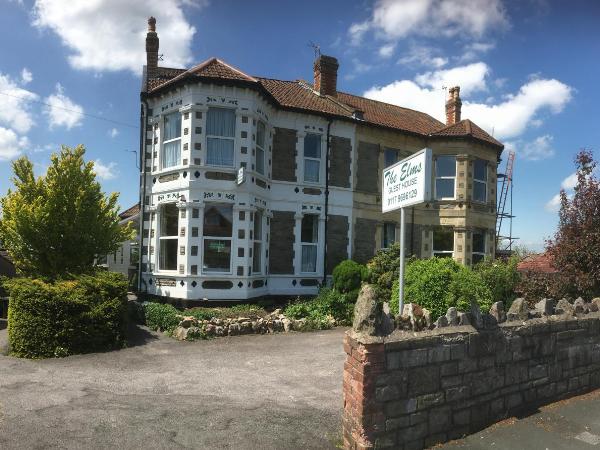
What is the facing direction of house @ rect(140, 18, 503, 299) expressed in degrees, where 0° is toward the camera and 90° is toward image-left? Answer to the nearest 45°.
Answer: approximately 315°

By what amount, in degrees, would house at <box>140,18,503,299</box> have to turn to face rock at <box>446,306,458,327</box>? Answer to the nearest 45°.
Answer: approximately 45° to its right

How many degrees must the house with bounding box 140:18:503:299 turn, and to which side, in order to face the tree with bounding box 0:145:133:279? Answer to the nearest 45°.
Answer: approximately 90° to its right

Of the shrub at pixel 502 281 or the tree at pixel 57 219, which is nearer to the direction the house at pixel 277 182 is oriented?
the shrub

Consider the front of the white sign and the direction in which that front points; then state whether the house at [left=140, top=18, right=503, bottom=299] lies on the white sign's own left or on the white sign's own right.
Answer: on the white sign's own right

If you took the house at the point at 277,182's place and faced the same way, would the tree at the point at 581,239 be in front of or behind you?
in front

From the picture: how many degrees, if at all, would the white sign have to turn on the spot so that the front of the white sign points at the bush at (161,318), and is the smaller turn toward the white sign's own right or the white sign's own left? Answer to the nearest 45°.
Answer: approximately 90° to the white sign's own right

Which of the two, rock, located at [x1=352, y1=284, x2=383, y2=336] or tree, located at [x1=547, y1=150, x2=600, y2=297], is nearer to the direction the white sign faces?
the rock
